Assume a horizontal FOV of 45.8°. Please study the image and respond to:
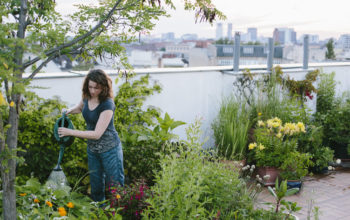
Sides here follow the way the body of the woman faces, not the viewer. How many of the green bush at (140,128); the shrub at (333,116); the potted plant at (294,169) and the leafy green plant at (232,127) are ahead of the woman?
0

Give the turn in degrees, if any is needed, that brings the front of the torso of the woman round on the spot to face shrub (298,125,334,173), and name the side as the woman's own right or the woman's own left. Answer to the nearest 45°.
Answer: approximately 180°

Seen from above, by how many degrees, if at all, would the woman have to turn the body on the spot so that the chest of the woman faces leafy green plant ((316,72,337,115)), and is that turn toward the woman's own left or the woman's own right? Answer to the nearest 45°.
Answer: approximately 180°

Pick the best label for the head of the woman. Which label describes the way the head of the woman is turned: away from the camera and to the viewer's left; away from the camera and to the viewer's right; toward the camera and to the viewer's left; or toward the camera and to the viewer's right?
toward the camera and to the viewer's left

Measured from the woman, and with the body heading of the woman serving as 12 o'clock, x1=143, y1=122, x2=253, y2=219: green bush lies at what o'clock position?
The green bush is roughly at 9 o'clock from the woman.

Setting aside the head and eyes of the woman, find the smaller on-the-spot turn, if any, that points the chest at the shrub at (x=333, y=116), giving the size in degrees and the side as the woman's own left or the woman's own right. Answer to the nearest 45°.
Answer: approximately 180°

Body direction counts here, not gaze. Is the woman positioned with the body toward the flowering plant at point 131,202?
no

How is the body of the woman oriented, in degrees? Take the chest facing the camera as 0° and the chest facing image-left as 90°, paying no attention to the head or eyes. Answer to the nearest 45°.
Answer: approximately 45°

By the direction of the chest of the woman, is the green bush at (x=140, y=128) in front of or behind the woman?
behind

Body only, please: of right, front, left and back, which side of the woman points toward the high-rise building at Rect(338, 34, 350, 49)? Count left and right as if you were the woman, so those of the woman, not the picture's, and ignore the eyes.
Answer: back

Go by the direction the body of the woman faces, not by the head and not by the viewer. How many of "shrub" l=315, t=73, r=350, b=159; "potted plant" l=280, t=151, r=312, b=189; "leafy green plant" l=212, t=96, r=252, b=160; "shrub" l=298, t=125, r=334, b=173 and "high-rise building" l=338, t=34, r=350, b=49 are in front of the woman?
0

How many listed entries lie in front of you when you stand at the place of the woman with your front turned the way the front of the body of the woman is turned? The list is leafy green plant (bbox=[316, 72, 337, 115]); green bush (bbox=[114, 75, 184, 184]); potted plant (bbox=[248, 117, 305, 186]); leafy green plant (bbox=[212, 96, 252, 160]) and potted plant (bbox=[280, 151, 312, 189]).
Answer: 0

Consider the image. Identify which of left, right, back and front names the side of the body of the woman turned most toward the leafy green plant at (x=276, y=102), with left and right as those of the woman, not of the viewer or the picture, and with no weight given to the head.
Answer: back

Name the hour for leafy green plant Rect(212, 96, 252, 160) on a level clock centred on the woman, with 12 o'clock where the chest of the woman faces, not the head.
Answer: The leafy green plant is roughly at 6 o'clock from the woman.

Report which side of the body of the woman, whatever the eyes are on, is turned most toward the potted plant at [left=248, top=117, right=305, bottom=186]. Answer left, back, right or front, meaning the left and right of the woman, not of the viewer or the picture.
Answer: back

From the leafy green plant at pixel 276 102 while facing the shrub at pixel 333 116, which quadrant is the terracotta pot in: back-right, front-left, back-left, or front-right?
back-right

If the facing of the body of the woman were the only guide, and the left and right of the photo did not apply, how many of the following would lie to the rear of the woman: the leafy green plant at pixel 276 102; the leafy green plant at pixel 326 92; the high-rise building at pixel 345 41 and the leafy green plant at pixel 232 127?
4

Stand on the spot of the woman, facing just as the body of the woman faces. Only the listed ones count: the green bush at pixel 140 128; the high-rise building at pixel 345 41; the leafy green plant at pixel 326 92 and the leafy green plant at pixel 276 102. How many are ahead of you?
0

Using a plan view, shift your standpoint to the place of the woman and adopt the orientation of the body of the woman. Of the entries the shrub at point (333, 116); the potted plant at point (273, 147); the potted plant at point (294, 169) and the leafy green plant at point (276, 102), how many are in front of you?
0

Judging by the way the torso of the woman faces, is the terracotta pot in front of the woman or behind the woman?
behind
